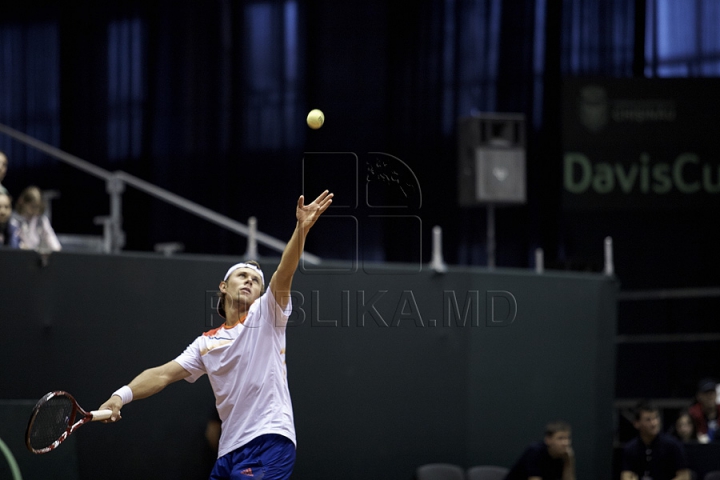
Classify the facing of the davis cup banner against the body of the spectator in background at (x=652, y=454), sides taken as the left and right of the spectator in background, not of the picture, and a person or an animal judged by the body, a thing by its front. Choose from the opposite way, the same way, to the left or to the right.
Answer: the same way

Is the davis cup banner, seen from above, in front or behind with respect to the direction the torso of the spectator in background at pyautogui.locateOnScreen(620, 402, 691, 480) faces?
behind

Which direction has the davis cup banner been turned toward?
toward the camera

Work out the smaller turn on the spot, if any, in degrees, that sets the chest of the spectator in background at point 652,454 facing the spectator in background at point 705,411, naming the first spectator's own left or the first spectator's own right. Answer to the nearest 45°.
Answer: approximately 180°

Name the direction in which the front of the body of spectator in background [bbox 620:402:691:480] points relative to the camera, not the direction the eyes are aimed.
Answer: toward the camera

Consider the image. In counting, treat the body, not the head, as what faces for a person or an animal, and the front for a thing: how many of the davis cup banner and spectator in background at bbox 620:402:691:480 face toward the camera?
2

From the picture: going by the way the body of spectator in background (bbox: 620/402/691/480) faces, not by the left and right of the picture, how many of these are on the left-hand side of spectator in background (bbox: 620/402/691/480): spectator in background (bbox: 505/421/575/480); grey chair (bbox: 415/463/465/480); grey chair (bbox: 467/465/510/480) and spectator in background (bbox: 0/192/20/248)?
0

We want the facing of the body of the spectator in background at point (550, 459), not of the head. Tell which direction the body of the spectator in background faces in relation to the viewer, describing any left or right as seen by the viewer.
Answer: facing the viewer and to the right of the viewer

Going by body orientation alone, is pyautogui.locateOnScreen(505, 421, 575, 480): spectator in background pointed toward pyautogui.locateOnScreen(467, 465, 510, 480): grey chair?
no

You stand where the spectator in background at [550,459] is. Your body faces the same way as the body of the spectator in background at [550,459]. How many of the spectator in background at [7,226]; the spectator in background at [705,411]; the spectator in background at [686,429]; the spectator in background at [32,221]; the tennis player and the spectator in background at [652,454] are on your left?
3

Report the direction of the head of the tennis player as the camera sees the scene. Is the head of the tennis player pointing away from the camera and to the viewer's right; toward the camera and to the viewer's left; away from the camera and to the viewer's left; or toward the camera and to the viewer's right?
toward the camera and to the viewer's right

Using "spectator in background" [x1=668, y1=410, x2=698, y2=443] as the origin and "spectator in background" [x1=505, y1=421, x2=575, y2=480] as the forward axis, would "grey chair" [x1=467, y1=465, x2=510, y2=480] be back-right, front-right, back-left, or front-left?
front-right

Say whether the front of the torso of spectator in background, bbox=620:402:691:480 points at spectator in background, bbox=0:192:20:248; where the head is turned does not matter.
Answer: no

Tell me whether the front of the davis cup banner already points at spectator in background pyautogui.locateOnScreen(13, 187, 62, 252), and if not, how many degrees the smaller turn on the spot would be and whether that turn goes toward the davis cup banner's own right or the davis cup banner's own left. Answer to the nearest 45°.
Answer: approximately 45° to the davis cup banner's own right

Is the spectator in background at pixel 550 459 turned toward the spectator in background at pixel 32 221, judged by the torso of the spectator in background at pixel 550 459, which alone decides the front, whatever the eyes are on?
no

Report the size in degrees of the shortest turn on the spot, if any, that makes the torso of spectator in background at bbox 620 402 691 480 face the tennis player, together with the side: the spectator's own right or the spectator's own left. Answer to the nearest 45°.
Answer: approximately 45° to the spectator's own right
